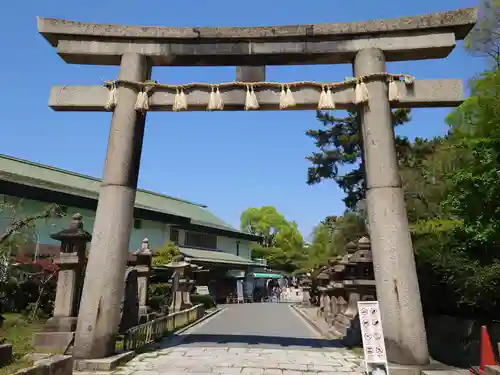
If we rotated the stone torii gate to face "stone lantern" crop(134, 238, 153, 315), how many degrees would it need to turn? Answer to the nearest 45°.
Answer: approximately 135° to its right

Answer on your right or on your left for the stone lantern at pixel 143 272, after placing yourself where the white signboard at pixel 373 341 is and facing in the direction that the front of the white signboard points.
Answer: on your right

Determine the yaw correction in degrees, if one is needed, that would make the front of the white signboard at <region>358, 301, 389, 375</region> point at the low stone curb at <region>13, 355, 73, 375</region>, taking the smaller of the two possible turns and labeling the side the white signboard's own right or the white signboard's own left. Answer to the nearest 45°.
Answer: approximately 45° to the white signboard's own right

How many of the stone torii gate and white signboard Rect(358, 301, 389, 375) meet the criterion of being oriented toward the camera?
2

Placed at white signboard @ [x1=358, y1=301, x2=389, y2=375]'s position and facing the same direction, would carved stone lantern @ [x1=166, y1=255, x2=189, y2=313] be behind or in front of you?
behind

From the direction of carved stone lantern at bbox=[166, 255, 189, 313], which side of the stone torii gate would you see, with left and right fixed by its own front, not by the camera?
back

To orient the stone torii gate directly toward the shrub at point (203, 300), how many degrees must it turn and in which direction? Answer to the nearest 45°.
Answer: approximately 180°

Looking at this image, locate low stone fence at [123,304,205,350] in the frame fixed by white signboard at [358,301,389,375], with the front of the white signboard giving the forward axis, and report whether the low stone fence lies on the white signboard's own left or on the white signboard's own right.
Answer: on the white signboard's own right

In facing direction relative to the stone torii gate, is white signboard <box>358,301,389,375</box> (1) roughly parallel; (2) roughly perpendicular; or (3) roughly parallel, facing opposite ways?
roughly parallel

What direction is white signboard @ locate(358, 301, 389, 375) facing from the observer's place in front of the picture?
facing the viewer

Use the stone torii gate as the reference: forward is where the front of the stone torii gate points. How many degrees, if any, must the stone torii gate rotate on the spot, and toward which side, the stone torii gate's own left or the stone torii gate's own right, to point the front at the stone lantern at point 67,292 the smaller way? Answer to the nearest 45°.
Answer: approximately 135° to the stone torii gate's own right

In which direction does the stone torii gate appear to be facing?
toward the camera

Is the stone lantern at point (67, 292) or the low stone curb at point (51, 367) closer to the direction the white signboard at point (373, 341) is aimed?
the low stone curb
